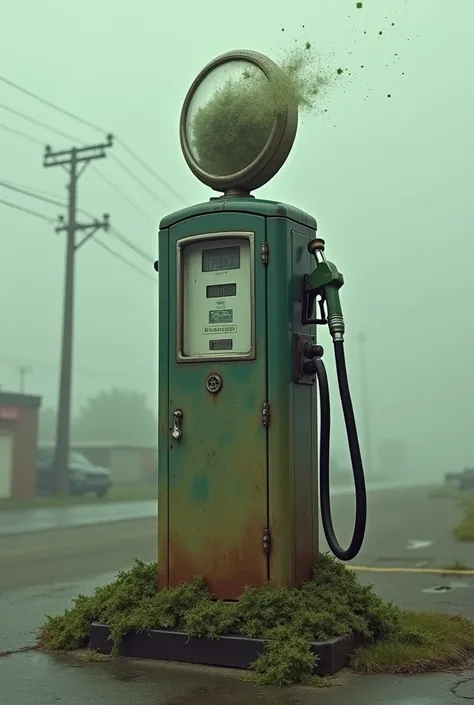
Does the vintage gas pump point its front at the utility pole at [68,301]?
no

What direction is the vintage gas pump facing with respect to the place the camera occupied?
facing the viewer and to the left of the viewer

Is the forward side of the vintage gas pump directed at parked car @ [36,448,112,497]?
no
